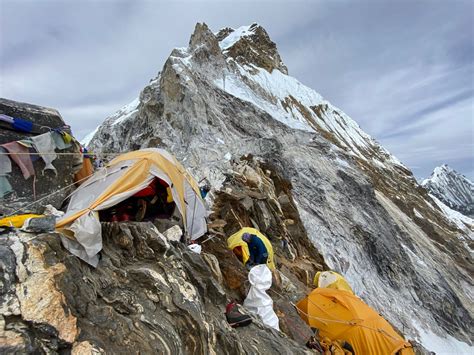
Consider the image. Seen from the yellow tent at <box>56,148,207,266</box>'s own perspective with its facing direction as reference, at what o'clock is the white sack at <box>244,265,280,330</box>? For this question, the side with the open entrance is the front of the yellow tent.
The white sack is roughly at 10 o'clock from the yellow tent.

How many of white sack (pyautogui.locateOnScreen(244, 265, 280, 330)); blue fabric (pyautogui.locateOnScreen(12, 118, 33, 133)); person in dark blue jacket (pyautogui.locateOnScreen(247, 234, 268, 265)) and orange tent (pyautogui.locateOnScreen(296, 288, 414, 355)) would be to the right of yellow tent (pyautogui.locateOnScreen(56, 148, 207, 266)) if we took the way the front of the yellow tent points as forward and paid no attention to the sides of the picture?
1

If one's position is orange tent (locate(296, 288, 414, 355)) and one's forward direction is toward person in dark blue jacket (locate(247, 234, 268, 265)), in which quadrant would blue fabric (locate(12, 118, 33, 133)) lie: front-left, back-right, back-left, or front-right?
front-left

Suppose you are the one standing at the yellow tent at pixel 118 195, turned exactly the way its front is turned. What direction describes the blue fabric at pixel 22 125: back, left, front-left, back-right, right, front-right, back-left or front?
right

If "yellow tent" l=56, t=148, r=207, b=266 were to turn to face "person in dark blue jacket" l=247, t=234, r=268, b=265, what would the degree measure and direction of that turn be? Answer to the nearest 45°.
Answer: approximately 90° to its left

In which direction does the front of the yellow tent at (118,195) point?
toward the camera
